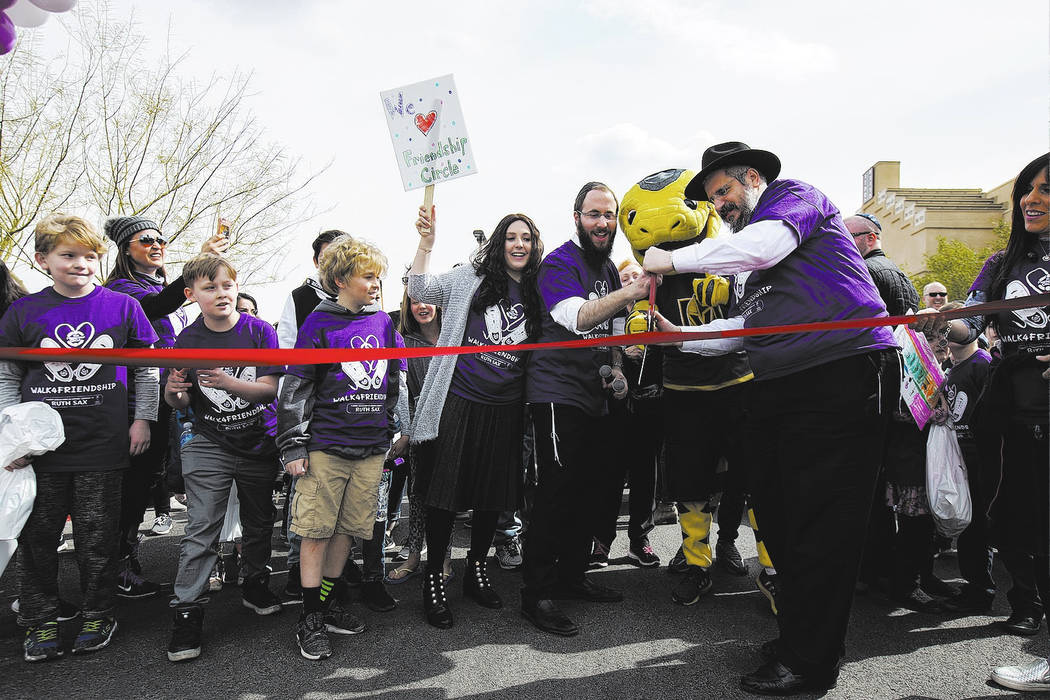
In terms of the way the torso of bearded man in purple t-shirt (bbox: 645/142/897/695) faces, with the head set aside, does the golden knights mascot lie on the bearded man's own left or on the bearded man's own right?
on the bearded man's own right

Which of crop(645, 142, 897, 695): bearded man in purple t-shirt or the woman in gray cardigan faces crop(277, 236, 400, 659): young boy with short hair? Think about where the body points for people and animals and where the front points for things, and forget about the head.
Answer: the bearded man in purple t-shirt

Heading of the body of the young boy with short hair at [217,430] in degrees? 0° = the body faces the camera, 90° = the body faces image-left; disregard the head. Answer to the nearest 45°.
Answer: approximately 0°

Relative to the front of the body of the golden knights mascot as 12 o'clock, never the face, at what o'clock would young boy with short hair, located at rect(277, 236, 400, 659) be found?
The young boy with short hair is roughly at 2 o'clock from the golden knights mascot.

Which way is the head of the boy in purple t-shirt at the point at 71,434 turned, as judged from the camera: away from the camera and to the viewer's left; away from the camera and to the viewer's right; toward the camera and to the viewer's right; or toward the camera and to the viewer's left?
toward the camera and to the viewer's right

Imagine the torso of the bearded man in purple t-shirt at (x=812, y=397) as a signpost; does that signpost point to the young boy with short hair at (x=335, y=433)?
yes

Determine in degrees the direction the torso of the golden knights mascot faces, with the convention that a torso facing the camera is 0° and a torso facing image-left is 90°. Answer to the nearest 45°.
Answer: approximately 0°

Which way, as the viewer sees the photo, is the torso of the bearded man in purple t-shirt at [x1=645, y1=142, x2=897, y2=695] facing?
to the viewer's left

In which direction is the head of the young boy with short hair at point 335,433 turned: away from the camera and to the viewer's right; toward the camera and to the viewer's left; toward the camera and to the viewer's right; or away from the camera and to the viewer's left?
toward the camera and to the viewer's right

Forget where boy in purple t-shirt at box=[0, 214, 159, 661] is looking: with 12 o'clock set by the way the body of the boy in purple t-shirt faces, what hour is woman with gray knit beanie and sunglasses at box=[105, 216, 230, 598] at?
The woman with gray knit beanie and sunglasses is roughly at 7 o'clock from the boy in purple t-shirt.

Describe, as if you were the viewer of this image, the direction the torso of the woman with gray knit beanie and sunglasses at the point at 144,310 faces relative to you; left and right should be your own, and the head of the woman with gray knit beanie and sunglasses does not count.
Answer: facing the viewer and to the right of the viewer

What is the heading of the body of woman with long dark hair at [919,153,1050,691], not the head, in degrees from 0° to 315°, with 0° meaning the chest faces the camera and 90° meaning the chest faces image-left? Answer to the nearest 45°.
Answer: approximately 45°

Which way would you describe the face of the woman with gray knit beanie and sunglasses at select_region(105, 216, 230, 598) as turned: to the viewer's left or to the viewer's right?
to the viewer's right
